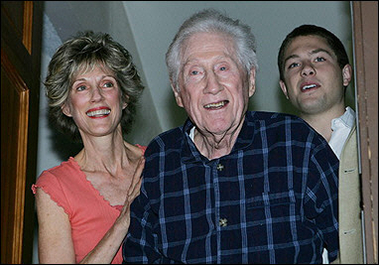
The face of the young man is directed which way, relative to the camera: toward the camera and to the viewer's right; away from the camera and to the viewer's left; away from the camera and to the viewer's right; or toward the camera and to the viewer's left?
toward the camera and to the viewer's left

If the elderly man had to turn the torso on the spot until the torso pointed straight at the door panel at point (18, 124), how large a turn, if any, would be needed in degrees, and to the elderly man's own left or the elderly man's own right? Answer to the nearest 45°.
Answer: approximately 90° to the elderly man's own right

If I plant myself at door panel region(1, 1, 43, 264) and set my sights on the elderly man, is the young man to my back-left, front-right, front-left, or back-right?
front-left

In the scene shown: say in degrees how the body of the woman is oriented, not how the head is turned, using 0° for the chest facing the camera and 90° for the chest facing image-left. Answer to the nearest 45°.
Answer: approximately 315°

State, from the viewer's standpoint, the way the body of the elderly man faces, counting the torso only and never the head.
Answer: toward the camera

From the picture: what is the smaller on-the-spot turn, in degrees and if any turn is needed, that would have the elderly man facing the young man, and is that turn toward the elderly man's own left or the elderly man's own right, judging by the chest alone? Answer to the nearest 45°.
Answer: approximately 135° to the elderly man's own left

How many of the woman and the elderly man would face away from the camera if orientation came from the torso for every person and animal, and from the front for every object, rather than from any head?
0

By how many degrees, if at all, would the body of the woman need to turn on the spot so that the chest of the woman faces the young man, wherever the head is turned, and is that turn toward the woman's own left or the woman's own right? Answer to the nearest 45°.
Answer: approximately 45° to the woman's own left

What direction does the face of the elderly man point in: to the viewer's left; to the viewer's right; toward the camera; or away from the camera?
toward the camera

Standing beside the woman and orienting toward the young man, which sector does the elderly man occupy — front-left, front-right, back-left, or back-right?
front-right
